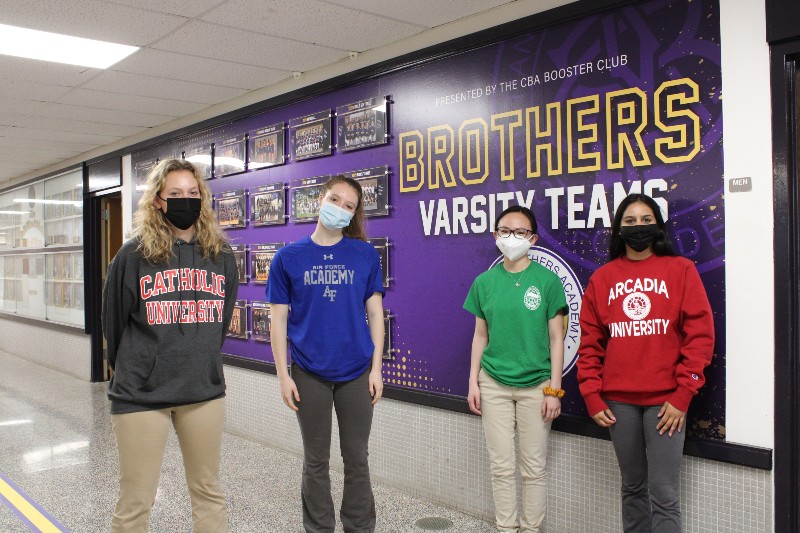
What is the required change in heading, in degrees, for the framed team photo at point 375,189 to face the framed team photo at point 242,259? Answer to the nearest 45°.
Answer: approximately 90° to its right

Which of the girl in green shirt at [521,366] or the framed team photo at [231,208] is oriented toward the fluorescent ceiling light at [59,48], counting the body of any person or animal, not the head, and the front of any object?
the framed team photo

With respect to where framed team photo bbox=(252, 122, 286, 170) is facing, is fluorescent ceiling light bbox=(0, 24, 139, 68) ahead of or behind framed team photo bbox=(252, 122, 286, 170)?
ahead

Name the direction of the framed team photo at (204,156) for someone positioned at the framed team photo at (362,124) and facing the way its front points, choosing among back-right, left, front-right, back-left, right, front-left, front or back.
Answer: right

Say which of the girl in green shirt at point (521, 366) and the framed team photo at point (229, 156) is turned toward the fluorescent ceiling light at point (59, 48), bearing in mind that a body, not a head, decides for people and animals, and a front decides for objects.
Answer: the framed team photo

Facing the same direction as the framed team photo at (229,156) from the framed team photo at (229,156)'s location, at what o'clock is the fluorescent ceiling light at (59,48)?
The fluorescent ceiling light is roughly at 12 o'clock from the framed team photo.

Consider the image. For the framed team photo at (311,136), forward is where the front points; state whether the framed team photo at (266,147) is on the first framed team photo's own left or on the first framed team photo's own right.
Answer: on the first framed team photo's own right

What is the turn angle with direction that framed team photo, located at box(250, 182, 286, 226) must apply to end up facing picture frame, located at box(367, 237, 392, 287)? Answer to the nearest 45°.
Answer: approximately 90° to its left

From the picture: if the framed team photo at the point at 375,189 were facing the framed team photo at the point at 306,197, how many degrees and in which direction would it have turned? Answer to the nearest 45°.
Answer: approximately 90° to its right

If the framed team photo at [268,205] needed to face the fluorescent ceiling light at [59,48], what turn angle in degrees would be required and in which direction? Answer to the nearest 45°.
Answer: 0° — it already faces it

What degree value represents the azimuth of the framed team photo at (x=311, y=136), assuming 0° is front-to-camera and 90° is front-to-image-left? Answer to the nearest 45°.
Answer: approximately 45°
